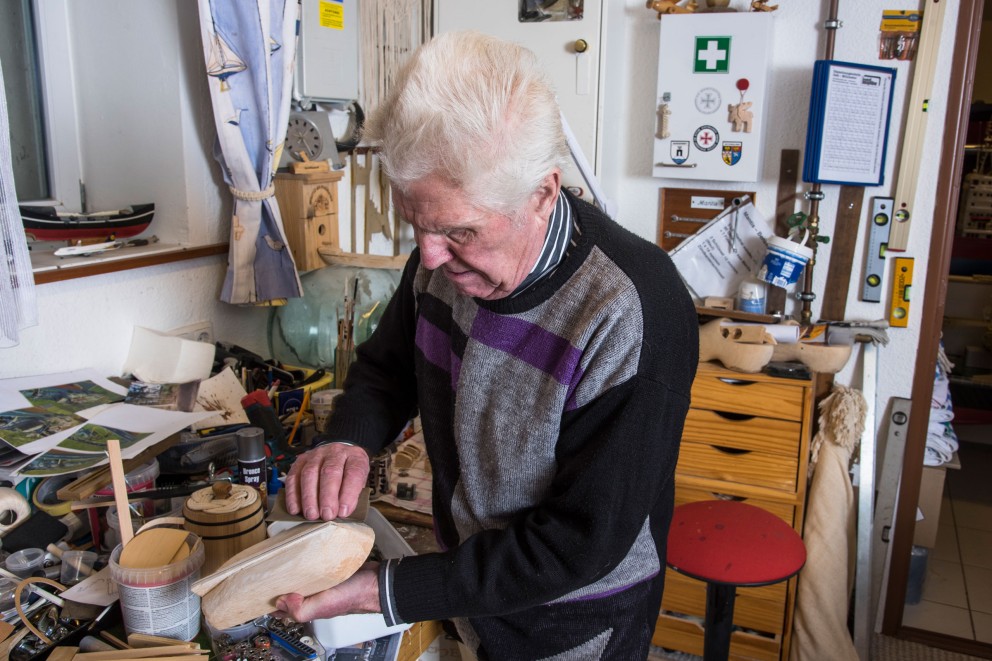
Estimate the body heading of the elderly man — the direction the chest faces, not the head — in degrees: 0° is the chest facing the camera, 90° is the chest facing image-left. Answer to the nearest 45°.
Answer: approximately 45°

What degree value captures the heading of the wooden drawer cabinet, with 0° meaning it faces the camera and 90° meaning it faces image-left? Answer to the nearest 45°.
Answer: approximately 0°

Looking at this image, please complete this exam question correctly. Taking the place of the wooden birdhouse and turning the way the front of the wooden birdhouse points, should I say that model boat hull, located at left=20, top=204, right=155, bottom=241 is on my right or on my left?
on my right

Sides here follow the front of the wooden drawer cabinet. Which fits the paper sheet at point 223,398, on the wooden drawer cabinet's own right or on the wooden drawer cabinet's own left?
on the wooden drawer cabinet's own right

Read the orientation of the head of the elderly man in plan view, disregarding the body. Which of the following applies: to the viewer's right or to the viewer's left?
to the viewer's left

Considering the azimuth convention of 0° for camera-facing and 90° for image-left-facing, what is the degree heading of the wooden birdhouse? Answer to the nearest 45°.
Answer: approximately 315°

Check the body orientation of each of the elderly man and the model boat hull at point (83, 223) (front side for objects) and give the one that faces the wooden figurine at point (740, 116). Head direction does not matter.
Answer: the model boat hull
